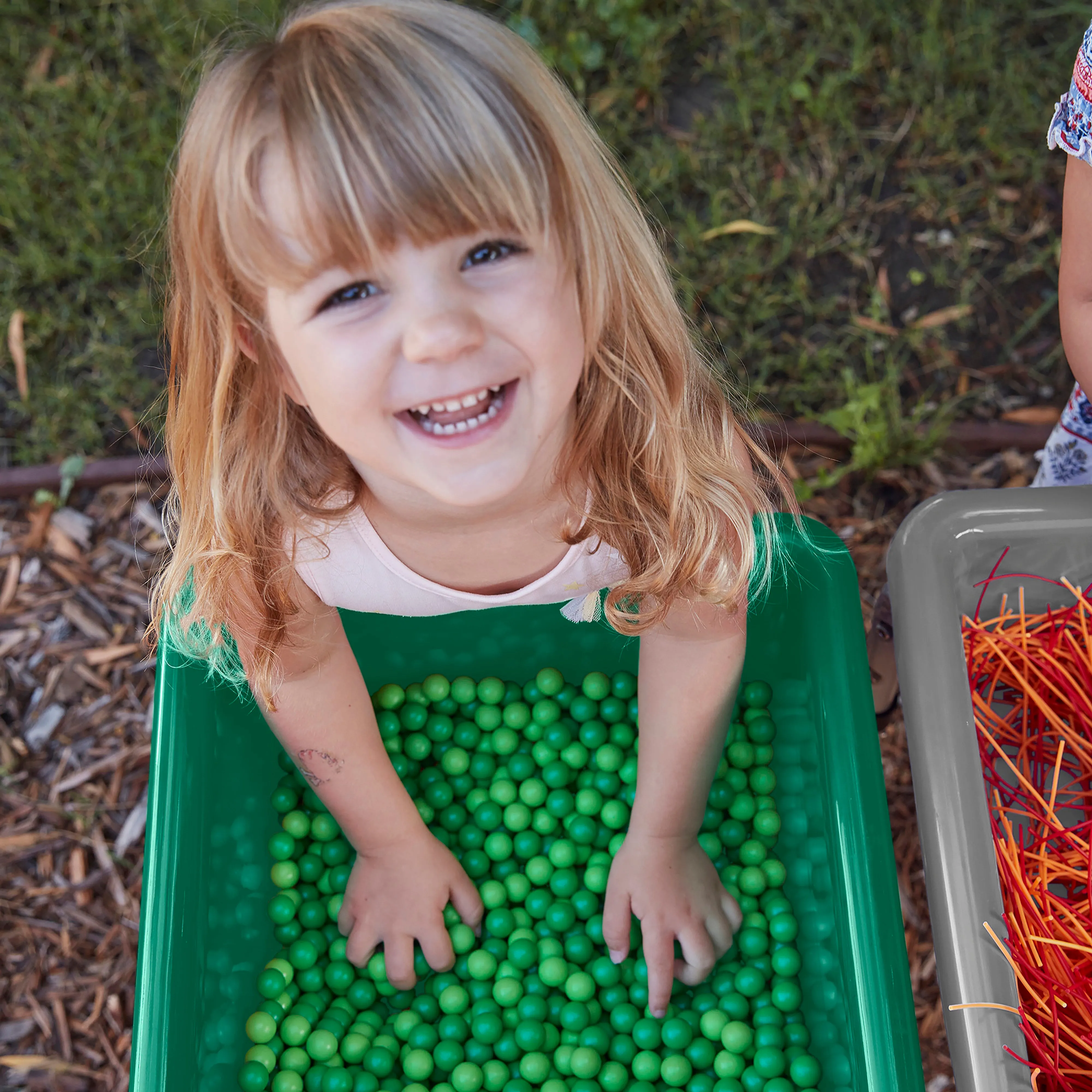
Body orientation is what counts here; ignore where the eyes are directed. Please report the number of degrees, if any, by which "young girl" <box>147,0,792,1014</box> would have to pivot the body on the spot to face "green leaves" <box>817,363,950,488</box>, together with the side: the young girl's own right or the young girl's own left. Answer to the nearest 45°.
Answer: approximately 135° to the young girl's own left

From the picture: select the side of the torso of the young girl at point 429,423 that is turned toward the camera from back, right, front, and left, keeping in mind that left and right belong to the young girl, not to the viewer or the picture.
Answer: front
